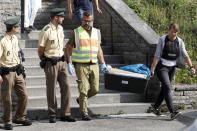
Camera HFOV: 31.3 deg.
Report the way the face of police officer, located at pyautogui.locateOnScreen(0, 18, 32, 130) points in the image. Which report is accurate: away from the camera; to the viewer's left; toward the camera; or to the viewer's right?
to the viewer's right

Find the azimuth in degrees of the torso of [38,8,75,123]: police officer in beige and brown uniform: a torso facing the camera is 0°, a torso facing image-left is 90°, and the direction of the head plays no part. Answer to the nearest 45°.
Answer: approximately 315°

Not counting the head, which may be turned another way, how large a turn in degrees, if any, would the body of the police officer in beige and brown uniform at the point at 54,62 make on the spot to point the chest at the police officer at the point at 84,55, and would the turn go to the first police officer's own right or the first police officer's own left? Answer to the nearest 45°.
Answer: approximately 45° to the first police officer's own left

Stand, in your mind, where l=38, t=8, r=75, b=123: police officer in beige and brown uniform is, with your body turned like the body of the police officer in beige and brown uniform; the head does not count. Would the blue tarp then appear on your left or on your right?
on your left
